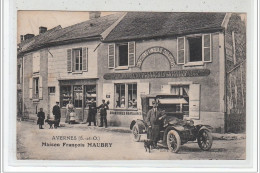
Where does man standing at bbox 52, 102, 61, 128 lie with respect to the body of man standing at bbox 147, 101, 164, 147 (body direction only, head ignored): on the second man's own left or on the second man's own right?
on the second man's own right

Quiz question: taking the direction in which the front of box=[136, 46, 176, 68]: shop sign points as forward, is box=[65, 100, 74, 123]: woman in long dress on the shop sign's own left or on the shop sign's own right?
on the shop sign's own right

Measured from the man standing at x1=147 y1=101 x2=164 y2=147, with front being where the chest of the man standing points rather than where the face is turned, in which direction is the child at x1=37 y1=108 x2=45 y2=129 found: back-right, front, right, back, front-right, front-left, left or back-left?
right

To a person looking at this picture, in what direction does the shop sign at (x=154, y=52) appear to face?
facing the viewer

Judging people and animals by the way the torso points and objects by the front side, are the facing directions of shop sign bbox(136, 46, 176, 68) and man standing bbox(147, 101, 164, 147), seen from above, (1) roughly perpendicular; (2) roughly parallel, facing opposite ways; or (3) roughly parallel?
roughly parallel

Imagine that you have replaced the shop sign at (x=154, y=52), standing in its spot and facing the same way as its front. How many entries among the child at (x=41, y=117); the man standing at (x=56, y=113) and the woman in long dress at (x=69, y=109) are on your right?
3

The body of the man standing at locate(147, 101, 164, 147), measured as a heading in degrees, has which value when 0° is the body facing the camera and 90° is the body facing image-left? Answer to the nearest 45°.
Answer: approximately 0°

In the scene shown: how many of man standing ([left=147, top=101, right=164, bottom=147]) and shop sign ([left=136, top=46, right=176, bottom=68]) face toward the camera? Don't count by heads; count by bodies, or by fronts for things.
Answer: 2

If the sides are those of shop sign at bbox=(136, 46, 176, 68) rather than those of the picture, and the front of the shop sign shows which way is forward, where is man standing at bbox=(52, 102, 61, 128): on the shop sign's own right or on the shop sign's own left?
on the shop sign's own right
